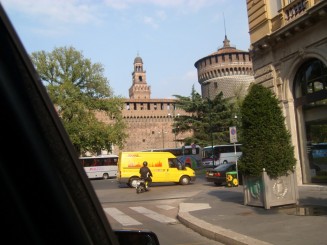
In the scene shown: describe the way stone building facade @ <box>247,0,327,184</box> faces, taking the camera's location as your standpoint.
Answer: facing the viewer and to the left of the viewer

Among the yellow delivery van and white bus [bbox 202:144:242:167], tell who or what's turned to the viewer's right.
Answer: the yellow delivery van

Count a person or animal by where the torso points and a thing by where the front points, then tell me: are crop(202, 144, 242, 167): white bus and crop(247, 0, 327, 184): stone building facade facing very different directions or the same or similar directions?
same or similar directions

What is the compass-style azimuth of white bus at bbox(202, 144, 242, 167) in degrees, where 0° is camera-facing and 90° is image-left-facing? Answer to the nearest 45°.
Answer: approximately 45°

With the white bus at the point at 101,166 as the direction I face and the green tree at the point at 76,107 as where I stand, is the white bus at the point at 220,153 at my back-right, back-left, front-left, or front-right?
front-left

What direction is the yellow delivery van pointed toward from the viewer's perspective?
to the viewer's right

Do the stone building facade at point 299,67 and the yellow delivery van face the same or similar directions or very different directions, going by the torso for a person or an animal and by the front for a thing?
very different directions

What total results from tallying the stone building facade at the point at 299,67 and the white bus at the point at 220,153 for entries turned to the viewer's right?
0

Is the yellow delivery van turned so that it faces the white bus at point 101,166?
no

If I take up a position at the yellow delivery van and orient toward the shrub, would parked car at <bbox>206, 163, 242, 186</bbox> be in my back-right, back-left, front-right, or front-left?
front-left

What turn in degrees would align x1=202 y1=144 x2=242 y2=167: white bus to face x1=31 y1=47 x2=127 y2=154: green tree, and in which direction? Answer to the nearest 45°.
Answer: approximately 45° to its right
